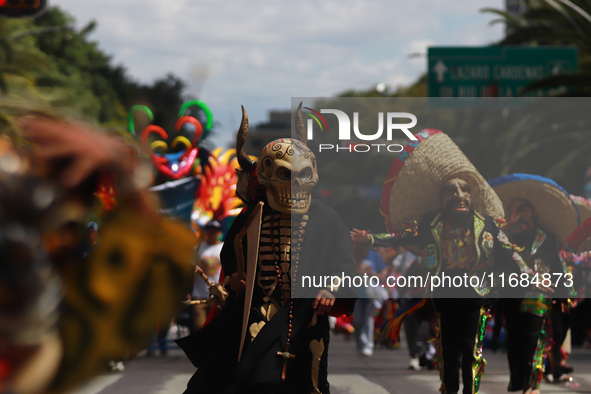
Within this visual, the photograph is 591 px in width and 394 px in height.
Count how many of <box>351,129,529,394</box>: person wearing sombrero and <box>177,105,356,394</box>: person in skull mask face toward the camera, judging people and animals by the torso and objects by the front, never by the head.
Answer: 2

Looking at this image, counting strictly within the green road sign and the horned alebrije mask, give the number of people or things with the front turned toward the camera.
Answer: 2

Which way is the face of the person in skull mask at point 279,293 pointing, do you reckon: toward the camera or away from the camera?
toward the camera

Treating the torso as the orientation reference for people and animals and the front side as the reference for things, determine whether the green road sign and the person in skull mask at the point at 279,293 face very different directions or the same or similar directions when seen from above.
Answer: same or similar directions

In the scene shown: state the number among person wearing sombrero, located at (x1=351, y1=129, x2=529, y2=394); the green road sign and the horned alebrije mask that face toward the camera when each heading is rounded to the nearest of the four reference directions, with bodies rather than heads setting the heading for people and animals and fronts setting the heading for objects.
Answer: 3

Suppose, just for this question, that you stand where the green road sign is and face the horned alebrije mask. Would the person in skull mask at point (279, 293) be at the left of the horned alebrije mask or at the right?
left

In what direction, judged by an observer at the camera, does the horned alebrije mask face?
facing the viewer

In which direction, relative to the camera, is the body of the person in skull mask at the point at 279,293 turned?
toward the camera

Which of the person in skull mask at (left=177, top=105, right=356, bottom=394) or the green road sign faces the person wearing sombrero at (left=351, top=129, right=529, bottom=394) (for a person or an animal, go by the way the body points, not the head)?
the green road sign

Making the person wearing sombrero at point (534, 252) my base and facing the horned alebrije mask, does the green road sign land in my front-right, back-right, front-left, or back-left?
front-right

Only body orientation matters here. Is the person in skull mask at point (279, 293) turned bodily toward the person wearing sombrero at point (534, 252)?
no

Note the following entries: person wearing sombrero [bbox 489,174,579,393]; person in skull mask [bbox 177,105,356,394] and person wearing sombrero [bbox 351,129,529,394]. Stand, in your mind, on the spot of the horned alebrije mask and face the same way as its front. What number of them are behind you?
0

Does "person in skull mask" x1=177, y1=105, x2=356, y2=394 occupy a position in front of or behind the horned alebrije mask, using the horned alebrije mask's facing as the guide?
in front

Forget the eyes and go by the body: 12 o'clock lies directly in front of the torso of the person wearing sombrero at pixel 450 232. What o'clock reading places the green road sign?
The green road sign is roughly at 6 o'clock from the person wearing sombrero.

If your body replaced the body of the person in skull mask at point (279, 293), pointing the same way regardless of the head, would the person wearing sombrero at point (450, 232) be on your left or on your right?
on your left

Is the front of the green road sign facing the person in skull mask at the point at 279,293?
yes

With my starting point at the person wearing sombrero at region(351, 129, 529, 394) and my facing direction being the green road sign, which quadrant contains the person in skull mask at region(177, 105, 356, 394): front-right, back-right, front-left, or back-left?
back-left

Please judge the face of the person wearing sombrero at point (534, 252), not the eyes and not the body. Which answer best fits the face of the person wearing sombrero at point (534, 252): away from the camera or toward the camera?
toward the camera
